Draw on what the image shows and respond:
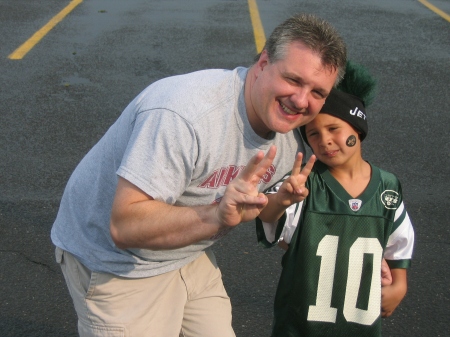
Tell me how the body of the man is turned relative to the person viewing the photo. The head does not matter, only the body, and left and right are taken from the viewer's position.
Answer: facing the viewer and to the right of the viewer

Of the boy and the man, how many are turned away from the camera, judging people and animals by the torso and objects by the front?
0

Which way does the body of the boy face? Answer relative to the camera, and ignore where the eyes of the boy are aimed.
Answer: toward the camera

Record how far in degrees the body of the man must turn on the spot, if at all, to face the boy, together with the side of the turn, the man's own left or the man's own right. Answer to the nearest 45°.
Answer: approximately 45° to the man's own left

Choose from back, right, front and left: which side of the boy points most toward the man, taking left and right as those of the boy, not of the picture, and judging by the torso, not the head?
right
